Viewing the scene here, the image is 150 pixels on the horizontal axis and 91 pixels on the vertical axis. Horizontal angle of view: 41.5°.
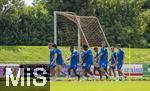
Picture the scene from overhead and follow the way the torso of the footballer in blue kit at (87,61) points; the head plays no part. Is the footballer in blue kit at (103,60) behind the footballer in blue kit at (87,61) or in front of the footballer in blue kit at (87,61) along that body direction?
behind

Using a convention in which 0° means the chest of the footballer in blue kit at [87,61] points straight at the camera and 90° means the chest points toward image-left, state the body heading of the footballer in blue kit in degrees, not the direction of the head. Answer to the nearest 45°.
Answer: approximately 90°
